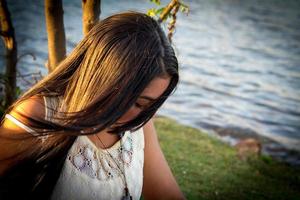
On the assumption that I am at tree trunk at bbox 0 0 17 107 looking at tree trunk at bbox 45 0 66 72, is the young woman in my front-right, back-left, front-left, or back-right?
front-right

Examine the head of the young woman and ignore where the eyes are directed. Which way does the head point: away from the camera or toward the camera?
toward the camera

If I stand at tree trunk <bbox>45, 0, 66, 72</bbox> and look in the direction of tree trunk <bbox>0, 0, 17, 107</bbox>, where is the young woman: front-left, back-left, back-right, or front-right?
back-left

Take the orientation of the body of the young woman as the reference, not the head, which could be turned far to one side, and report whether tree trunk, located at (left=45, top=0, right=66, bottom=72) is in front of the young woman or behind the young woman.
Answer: behind

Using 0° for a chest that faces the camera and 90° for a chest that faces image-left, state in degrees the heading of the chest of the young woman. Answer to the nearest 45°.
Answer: approximately 315°

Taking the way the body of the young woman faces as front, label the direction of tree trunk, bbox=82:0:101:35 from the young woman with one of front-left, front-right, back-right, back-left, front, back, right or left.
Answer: back-left

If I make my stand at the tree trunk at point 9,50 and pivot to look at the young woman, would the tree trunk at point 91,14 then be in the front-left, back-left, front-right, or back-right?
front-left

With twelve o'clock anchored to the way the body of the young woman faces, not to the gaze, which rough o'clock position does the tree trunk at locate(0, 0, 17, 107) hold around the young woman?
The tree trunk is roughly at 7 o'clock from the young woman.
